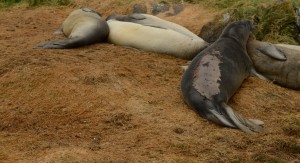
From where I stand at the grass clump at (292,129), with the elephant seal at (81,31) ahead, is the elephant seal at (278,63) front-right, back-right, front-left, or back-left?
front-right

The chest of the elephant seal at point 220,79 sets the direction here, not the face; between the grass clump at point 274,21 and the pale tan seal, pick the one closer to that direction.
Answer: the grass clump

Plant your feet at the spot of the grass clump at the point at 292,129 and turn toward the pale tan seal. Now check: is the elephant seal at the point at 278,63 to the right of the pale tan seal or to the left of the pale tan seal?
right

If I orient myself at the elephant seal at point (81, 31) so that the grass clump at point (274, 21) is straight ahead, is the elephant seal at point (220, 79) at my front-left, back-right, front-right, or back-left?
front-right

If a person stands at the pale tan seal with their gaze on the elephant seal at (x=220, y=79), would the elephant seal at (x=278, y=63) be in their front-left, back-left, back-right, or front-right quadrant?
front-left

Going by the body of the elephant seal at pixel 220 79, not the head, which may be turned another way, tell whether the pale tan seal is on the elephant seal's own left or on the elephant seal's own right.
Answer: on the elephant seal's own left

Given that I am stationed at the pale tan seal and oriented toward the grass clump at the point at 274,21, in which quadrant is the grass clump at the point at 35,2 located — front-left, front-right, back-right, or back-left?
back-left

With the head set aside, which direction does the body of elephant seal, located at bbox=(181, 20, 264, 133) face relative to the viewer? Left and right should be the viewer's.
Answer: facing away from the viewer and to the right of the viewer

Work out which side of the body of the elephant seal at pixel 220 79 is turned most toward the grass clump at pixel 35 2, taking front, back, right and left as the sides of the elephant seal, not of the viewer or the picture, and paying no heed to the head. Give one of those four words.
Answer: left

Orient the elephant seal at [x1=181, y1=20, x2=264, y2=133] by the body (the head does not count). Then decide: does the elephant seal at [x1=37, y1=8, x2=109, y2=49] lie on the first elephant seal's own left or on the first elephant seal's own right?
on the first elephant seal's own left
